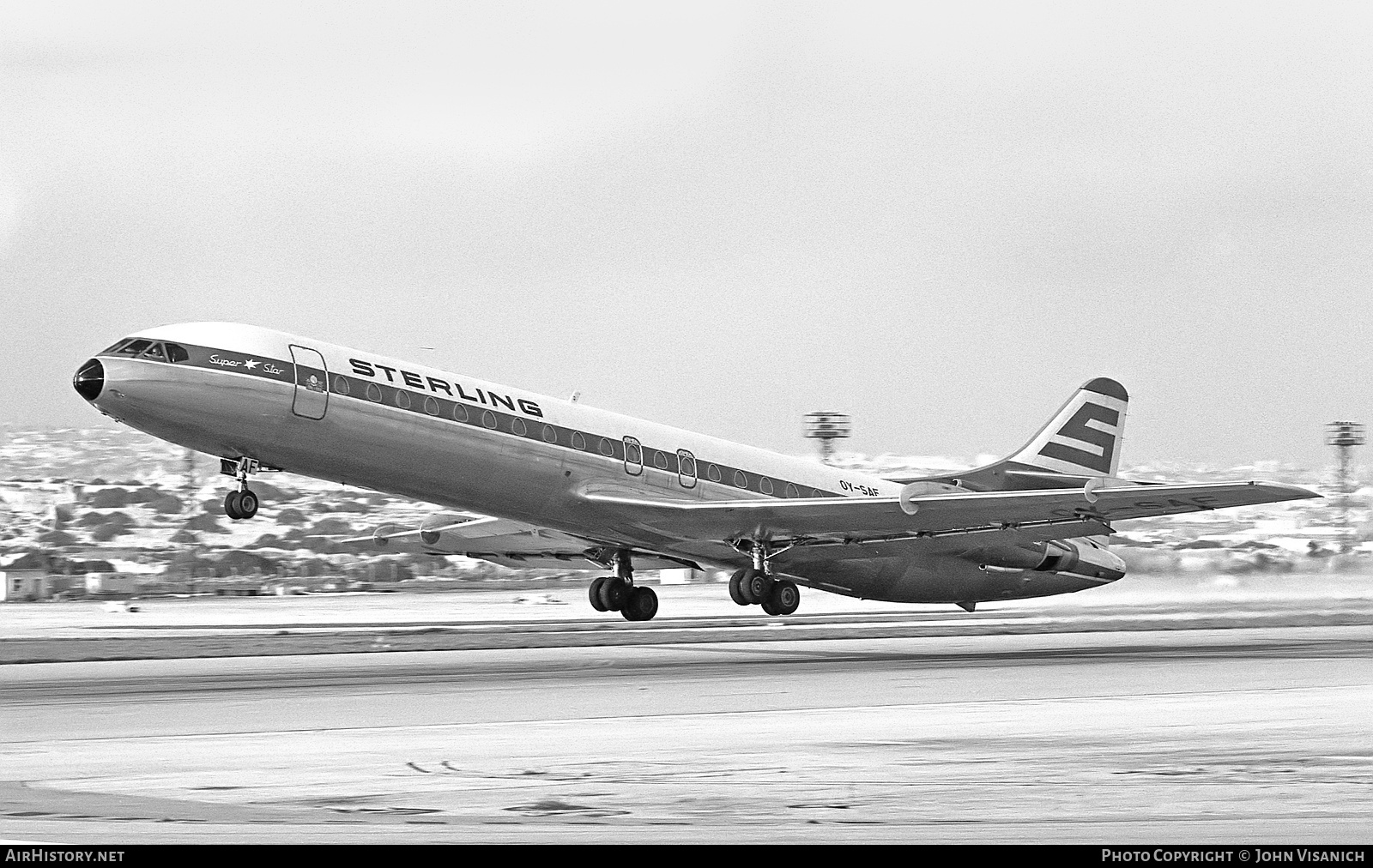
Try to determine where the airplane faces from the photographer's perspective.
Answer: facing the viewer and to the left of the viewer
